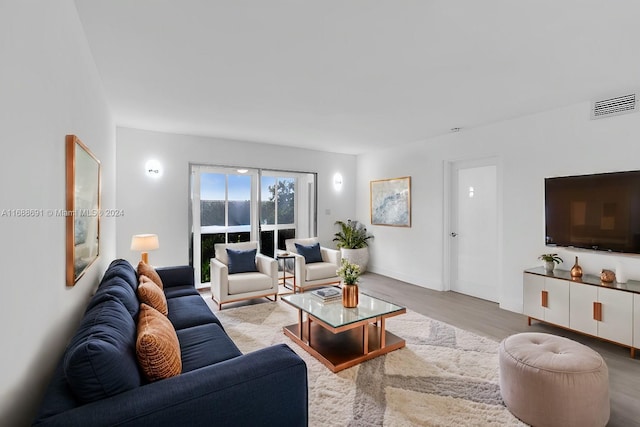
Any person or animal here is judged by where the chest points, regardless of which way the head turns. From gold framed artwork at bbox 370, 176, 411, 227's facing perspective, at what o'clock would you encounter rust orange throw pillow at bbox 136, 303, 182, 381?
The rust orange throw pillow is roughly at 11 o'clock from the gold framed artwork.

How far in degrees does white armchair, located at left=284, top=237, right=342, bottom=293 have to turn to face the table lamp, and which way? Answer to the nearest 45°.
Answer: approximately 135° to its right

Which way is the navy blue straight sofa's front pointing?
to the viewer's right

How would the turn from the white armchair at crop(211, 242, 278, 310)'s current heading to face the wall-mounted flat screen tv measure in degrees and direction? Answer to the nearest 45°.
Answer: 0° — it already faces it

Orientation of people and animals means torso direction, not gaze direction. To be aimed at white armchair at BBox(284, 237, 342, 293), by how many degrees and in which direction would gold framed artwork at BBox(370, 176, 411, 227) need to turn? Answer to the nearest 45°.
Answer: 0° — it already faces it

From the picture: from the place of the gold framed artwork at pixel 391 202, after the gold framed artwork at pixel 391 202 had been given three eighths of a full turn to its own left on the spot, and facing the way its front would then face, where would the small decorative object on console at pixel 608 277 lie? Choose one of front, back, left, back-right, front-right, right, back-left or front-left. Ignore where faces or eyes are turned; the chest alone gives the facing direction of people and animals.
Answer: front-right

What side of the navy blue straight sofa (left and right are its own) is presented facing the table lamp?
left

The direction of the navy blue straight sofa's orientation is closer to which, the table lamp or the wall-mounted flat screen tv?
the wall-mounted flat screen tv

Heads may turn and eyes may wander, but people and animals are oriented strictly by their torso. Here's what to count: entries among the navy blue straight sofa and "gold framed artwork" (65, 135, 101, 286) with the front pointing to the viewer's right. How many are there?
2

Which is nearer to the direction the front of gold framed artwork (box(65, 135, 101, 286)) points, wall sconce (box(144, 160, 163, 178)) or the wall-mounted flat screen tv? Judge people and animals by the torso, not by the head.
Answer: the wall-mounted flat screen tv

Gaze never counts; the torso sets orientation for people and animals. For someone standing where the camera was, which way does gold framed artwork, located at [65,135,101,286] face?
facing to the right of the viewer

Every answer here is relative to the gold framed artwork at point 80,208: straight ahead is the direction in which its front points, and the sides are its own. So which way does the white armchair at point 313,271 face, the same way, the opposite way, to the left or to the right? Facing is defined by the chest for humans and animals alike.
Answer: to the right

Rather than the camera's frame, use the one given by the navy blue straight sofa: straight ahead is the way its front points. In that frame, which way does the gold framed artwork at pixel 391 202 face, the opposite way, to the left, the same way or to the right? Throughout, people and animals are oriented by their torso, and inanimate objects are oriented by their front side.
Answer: the opposite way

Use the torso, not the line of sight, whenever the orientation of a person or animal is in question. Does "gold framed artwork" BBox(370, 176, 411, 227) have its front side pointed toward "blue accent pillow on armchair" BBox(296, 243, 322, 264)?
yes
